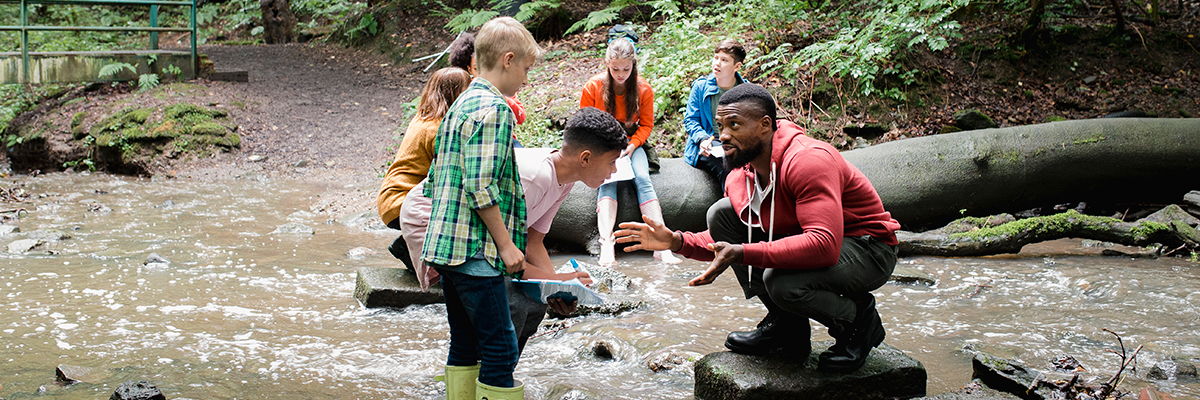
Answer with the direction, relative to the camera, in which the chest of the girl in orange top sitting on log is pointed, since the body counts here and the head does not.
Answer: toward the camera

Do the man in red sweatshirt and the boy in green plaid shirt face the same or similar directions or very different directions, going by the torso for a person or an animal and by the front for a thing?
very different directions

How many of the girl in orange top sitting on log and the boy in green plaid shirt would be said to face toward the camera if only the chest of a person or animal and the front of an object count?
1

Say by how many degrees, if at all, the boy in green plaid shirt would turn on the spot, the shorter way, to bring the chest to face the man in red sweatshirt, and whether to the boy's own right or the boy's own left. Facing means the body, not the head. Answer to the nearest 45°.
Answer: approximately 45° to the boy's own right

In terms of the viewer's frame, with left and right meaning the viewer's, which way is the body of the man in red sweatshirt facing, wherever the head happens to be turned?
facing the viewer and to the left of the viewer

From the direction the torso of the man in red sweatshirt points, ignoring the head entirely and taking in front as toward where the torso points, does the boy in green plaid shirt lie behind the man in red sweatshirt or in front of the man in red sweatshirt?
in front

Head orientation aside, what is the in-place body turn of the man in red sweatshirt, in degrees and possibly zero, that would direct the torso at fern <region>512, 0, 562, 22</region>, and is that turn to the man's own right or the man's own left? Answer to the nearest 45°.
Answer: approximately 90° to the man's own right

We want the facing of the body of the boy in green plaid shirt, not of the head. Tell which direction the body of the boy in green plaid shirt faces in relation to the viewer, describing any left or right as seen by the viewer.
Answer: facing away from the viewer and to the right of the viewer

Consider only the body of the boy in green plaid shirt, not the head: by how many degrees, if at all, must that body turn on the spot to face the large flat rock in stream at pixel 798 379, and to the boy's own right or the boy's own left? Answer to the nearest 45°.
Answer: approximately 45° to the boy's own right

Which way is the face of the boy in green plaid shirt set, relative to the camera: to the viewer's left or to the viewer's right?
to the viewer's right

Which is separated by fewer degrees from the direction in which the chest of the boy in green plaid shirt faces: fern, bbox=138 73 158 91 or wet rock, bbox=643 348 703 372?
the wet rock
